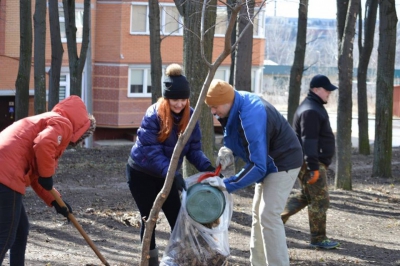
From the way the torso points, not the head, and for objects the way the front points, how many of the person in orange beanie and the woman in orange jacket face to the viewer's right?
1

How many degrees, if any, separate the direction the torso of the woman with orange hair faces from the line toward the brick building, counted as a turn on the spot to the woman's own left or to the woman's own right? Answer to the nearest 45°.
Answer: approximately 135° to the woman's own left

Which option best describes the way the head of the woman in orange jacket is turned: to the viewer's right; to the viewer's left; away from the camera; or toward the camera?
to the viewer's right

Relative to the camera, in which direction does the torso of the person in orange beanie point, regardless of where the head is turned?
to the viewer's left

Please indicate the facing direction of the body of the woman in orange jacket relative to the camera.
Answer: to the viewer's right
